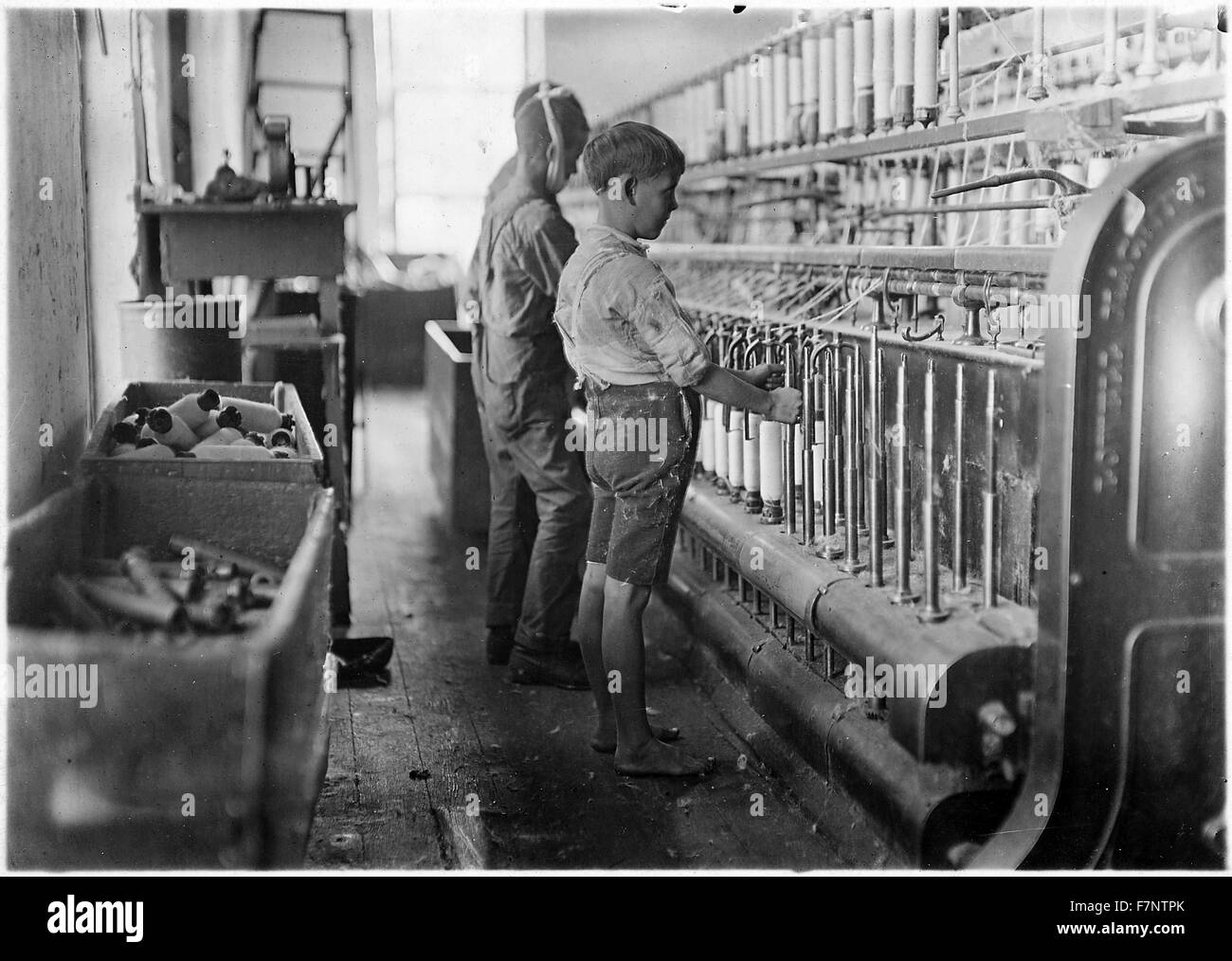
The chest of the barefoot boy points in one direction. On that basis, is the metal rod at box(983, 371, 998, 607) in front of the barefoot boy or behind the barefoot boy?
in front

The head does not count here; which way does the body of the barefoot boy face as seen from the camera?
to the viewer's right

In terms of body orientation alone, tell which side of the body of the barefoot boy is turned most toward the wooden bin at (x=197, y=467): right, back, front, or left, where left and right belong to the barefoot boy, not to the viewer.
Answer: back

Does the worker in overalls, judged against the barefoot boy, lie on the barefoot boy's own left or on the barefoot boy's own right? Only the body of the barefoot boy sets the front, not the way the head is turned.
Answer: on the barefoot boy's own left

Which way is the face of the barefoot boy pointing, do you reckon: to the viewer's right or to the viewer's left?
to the viewer's right
